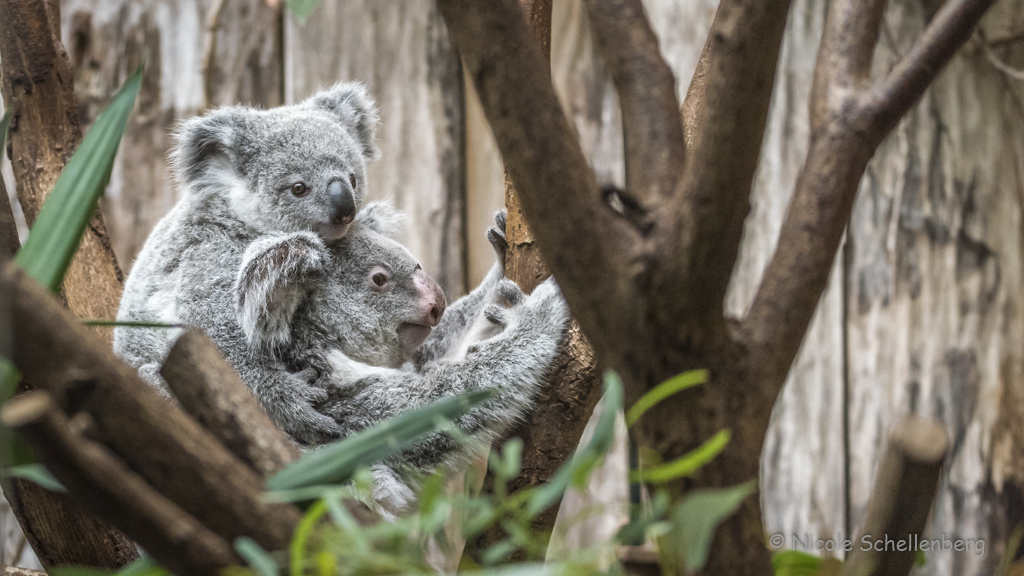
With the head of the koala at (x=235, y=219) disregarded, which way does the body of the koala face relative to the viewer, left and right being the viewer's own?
facing the viewer and to the right of the viewer

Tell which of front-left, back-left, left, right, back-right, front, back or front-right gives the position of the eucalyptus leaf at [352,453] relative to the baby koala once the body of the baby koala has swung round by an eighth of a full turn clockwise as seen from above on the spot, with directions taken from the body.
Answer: front-right

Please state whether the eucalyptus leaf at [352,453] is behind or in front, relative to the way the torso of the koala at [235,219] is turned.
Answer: in front

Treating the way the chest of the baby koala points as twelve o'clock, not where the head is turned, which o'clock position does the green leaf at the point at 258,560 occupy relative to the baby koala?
The green leaf is roughly at 3 o'clock from the baby koala.

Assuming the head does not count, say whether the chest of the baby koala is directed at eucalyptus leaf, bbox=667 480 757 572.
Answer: no

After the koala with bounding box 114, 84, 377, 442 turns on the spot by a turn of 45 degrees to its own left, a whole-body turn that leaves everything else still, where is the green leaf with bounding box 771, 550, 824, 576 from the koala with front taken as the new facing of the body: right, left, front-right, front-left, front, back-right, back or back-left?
front-right

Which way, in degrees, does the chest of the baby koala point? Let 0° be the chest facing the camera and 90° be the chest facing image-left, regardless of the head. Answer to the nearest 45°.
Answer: approximately 270°

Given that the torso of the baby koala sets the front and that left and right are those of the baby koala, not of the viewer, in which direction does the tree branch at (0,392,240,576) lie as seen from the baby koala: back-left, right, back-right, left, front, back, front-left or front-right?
right

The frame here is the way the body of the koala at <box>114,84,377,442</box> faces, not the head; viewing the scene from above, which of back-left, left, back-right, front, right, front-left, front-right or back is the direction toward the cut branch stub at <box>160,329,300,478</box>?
front-right
